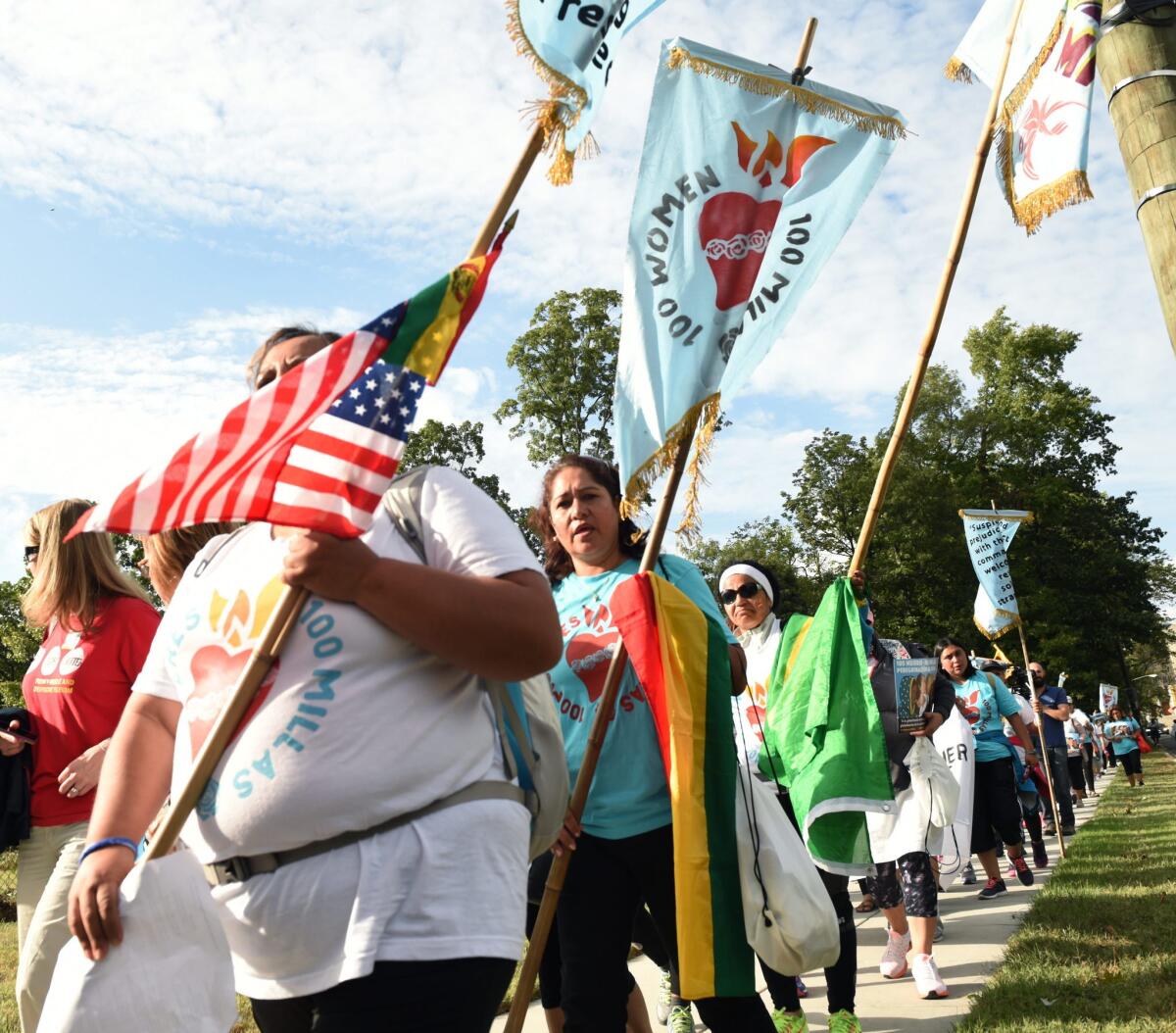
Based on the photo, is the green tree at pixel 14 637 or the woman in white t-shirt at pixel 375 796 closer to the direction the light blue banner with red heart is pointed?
the woman in white t-shirt

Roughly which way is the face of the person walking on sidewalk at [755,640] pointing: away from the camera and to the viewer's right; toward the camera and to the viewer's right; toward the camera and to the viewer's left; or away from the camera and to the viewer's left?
toward the camera and to the viewer's left

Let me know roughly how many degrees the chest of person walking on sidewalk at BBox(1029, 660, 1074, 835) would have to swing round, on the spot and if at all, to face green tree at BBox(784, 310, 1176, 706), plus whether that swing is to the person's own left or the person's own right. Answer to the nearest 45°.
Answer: approximately 135° to the person's own right

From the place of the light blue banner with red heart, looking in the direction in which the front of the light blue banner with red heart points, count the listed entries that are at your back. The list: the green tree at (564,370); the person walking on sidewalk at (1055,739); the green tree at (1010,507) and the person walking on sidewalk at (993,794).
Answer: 4

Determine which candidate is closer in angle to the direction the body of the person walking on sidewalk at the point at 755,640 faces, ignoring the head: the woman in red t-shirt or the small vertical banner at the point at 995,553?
the woman in red t-shirt

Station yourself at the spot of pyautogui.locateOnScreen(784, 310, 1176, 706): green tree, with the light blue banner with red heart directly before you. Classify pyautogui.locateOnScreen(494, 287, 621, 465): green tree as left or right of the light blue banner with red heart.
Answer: right

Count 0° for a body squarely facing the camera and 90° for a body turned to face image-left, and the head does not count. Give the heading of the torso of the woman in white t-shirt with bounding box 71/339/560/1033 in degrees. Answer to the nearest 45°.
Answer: approximately 45°

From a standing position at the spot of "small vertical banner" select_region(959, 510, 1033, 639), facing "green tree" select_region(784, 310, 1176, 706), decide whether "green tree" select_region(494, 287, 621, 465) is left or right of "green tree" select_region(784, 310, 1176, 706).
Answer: left

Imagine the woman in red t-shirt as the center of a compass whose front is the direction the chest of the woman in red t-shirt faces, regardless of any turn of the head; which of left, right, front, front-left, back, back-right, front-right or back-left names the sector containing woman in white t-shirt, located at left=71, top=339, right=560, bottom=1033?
front-left

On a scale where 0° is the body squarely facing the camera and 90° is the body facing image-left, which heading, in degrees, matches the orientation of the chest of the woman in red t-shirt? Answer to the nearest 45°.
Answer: approximately 45°

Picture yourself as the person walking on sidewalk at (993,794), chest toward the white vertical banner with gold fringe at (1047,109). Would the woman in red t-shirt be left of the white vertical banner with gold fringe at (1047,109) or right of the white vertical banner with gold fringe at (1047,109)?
right

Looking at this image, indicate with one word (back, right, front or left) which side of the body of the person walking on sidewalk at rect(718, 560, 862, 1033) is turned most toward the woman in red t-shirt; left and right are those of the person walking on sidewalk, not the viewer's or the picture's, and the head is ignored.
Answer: front

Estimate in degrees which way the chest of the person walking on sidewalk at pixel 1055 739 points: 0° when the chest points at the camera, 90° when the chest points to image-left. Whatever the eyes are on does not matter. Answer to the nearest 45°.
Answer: approximately 45°

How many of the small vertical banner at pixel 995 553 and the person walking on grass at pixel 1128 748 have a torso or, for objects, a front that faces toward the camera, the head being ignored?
2

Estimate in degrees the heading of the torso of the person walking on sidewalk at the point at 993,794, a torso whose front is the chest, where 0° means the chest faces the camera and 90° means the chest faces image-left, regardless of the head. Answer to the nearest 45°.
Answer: approximately 45°
